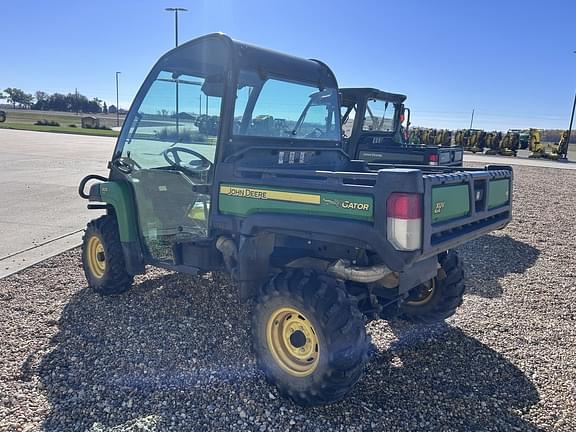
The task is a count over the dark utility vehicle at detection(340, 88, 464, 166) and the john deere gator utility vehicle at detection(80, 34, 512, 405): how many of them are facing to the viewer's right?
0

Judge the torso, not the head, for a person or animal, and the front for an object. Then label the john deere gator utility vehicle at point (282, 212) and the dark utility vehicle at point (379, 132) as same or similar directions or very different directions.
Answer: same or similar directions

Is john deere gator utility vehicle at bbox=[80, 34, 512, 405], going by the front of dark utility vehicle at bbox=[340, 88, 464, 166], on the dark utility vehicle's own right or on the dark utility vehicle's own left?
on the dark utility vehicle's own left

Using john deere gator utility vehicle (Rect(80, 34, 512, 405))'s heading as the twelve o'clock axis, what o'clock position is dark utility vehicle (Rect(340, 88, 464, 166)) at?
The dark utility vehicle is roughly at 2 o'clock from the john deere gator utility vehicle.

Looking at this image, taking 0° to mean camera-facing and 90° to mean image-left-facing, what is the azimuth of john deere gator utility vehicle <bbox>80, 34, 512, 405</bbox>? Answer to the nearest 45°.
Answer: approximately 135°

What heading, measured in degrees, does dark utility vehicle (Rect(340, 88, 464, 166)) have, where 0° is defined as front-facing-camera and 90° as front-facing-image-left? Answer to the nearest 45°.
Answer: approximately 135°
